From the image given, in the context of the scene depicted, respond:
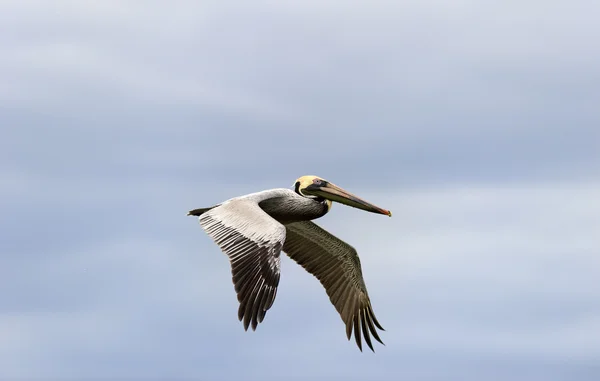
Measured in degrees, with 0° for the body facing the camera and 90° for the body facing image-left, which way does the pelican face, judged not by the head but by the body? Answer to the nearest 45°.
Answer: approximately 315°
